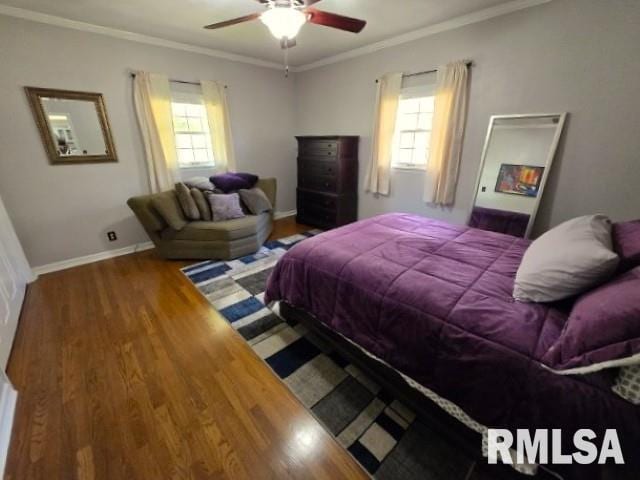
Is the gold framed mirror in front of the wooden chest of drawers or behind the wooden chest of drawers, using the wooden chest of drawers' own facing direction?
in front

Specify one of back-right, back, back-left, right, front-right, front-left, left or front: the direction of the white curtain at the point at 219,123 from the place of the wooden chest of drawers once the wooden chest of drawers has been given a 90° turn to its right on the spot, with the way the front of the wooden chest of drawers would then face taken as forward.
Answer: front-left

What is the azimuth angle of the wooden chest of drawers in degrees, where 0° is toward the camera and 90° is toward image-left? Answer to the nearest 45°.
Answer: approximately 45°

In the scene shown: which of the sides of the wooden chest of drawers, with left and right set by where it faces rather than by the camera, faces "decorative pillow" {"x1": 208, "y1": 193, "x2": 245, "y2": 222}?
front

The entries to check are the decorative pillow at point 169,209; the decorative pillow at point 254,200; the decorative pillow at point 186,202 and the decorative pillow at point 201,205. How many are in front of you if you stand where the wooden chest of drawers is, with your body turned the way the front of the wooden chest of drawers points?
4

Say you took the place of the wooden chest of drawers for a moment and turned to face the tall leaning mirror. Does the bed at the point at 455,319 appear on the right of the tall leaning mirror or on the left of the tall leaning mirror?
right

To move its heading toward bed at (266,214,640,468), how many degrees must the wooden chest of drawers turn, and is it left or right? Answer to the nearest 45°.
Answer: approximately 45° to its left

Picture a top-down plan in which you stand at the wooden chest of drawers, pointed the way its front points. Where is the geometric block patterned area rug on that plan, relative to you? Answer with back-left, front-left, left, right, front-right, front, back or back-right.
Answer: front-left

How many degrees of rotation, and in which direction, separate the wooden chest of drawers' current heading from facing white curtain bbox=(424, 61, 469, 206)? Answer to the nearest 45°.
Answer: approximately 90° to its left

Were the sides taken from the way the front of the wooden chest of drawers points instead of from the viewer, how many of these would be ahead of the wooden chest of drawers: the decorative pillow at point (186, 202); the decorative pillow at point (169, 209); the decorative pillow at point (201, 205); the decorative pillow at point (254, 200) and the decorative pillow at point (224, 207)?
5

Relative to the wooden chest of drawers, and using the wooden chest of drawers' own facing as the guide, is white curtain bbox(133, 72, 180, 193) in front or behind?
in front

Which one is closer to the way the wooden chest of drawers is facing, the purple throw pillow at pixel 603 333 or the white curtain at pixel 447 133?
the purple throw pillow

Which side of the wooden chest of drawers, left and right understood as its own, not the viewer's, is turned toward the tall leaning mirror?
left
